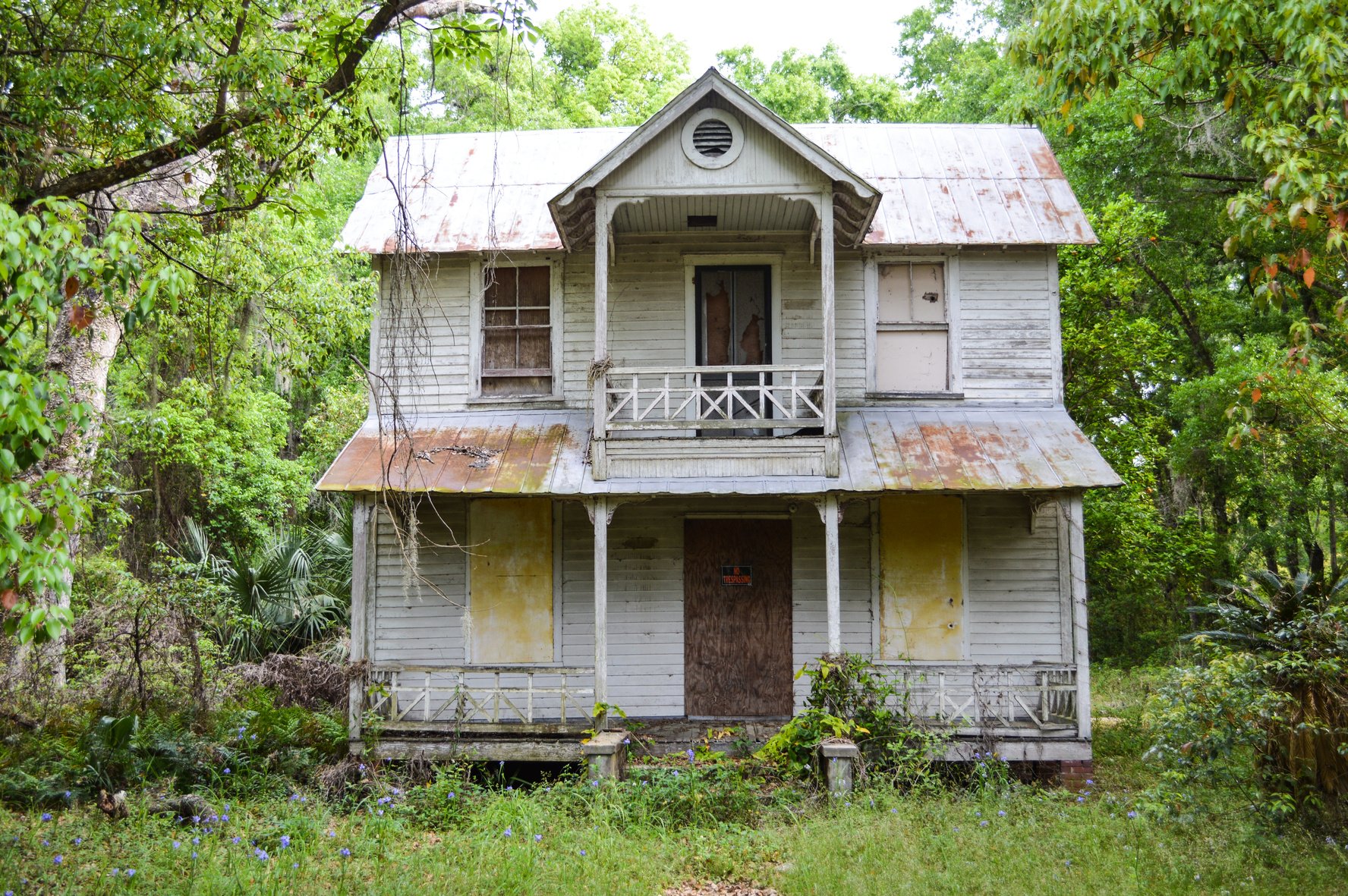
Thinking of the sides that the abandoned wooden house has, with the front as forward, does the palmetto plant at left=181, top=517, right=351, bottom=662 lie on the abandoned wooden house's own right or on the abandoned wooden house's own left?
on the abandoned wooden house's own right

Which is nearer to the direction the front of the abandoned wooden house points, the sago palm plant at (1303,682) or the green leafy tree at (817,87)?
the sago palm plant

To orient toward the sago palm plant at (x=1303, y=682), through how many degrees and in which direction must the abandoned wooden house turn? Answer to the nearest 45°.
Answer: approximately 45° to its left

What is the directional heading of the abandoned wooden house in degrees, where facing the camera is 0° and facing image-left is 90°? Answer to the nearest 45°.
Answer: approximately 0°

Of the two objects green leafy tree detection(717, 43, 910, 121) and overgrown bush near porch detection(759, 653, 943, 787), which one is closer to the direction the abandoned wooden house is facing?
the overgrown bush near porch

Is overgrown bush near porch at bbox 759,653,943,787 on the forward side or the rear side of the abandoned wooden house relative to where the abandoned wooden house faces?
on the forward side

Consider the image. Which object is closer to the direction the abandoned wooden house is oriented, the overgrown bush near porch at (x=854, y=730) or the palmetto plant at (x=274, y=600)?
the overgrown bush near porch

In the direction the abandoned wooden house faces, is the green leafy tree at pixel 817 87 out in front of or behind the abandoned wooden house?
behind

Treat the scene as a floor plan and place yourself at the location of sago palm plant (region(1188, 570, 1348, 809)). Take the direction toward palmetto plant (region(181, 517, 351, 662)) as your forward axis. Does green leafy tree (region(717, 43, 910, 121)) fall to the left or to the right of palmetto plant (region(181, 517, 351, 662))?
right
